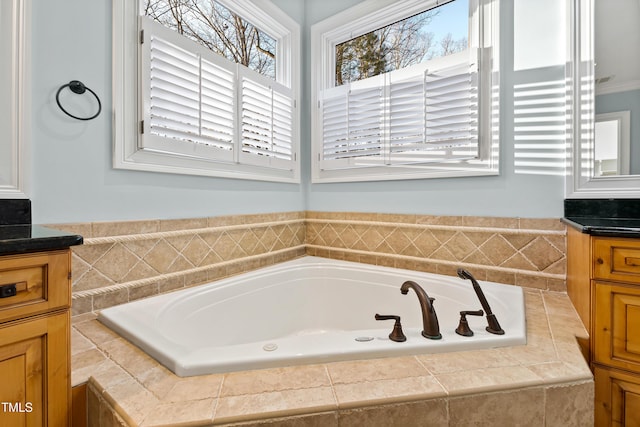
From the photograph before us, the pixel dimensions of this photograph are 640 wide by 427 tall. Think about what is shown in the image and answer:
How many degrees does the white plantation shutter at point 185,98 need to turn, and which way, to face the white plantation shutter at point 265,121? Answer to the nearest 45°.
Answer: approximately 90° to its left

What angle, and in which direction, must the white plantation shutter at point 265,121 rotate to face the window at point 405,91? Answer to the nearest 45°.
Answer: approximately 45° to its left

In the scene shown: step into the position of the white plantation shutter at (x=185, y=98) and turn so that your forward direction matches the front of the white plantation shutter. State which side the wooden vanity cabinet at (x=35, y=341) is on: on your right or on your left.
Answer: on your right

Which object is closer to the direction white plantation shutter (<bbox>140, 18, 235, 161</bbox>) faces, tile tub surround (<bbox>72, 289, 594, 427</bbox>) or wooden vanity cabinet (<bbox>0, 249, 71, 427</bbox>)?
the tile tub surround

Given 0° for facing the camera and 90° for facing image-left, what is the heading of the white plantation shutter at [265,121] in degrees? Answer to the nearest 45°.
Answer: approximately 315°

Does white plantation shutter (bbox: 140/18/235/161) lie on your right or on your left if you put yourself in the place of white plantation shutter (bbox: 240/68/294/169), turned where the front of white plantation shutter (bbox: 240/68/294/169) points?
on your right

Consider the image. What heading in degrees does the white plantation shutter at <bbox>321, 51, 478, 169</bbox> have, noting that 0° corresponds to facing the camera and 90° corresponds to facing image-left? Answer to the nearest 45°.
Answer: approximately 45°
